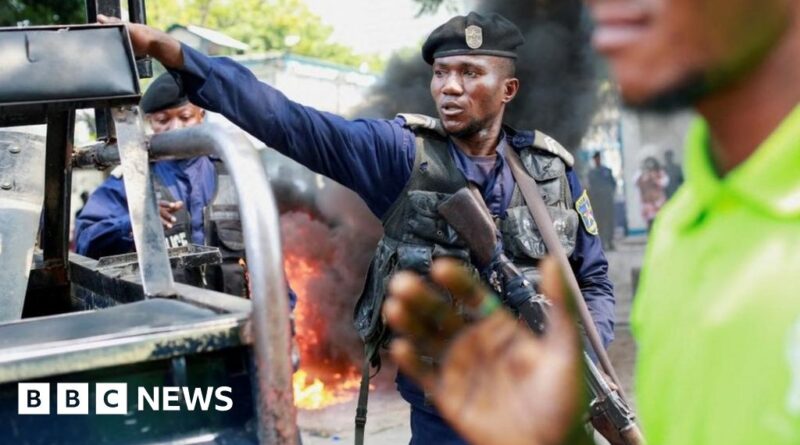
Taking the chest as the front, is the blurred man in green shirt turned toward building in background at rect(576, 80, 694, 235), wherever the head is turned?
no

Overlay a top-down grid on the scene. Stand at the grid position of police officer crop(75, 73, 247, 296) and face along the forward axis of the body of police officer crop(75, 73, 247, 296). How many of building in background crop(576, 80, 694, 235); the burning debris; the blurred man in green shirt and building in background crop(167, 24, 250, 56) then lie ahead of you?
1

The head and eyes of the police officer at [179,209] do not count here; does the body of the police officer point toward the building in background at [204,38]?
no

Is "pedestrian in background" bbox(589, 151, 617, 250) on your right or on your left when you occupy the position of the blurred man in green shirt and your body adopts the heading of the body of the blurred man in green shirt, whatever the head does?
on your right

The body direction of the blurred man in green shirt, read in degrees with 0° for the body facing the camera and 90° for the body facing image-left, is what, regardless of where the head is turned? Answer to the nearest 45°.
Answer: approximately 45°

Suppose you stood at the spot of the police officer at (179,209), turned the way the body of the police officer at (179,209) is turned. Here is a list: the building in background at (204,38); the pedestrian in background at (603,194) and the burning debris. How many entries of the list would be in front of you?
0

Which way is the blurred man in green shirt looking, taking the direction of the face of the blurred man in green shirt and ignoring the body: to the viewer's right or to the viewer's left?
to the viewer's left

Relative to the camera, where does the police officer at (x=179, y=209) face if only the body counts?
toward the camera

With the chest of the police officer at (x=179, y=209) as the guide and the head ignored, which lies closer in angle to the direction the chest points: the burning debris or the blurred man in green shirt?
the blurred man in green shirt

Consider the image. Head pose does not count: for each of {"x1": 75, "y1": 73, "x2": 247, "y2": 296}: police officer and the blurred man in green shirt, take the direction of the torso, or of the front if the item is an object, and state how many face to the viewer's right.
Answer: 0

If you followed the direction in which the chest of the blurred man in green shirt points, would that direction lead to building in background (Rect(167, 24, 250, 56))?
no

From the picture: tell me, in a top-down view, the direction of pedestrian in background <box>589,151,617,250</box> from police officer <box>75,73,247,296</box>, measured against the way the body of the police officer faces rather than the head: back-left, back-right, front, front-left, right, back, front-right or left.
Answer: back-left

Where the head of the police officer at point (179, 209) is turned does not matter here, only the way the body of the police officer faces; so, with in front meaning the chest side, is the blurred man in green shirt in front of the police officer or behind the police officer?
in front

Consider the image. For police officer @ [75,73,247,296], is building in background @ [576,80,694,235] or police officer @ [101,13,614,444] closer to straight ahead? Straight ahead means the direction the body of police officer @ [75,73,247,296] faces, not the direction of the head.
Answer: the police officer

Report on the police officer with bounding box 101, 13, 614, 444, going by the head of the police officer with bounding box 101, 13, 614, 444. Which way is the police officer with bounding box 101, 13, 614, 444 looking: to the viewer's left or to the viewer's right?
to the viewer's left

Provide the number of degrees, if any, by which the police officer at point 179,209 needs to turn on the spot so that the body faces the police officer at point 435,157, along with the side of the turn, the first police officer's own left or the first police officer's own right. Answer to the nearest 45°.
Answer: approximately 45° to the first police officer's own left
